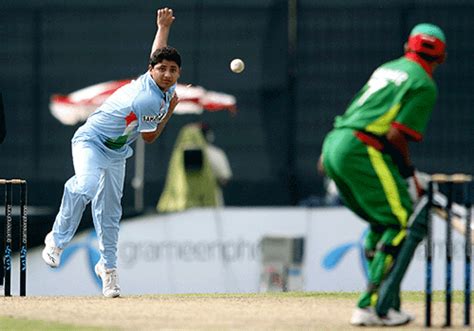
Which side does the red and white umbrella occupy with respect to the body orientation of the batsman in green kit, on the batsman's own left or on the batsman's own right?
on the batsman's own left
